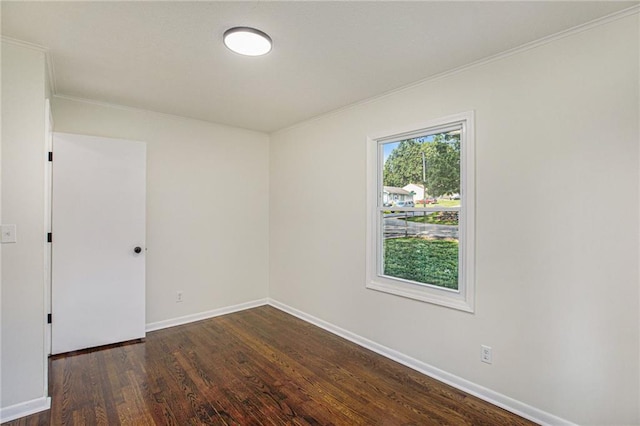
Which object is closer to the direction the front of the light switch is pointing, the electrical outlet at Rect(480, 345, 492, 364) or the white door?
the electrical outlet

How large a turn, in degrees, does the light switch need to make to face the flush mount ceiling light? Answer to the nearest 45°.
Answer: approximately 45° to its left

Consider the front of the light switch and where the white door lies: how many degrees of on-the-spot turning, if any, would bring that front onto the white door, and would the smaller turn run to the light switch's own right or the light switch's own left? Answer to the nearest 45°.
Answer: approximately 135° to the light switch's own left

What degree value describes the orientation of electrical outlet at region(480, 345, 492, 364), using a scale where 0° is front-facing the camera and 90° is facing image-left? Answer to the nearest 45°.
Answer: approximately 45°
